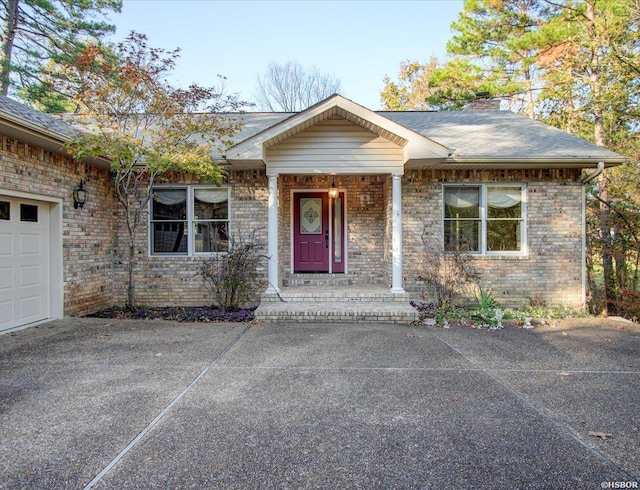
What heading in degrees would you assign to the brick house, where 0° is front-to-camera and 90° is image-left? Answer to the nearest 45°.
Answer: approximately 0°
